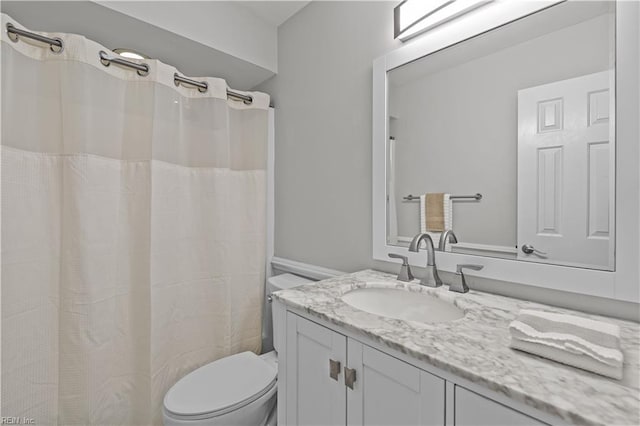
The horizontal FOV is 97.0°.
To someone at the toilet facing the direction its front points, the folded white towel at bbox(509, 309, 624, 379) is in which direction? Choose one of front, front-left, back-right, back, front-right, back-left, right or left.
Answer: left

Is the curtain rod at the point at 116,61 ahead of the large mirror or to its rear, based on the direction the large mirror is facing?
ahead

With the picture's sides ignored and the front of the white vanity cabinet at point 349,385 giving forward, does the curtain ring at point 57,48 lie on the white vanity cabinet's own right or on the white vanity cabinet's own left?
on the white vanity cabinet's own right

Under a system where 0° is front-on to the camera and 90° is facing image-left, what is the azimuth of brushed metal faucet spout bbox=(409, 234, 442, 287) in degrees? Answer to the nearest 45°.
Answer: approximately 45°

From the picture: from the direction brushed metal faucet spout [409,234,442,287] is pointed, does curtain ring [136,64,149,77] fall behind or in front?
in front

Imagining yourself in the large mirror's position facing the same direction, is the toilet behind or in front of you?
in front
